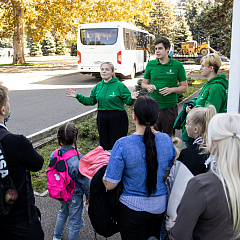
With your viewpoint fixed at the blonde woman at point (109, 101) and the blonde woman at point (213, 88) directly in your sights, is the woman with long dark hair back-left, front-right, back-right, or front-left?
front-right

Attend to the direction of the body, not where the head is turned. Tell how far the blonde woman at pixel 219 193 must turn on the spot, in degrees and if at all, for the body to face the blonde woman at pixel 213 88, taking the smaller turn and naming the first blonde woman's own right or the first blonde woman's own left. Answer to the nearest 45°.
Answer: approximately 45° to the first blonde woman's own right

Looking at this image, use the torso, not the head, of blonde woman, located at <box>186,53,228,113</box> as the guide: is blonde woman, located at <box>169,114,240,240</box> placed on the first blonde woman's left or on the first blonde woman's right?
on the first blonde woman's left

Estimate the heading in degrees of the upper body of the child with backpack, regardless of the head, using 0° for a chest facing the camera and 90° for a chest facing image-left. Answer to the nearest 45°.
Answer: approximately 225°

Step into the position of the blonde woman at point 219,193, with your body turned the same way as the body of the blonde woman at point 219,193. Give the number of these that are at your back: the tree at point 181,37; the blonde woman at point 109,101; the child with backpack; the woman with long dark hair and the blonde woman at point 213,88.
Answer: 0

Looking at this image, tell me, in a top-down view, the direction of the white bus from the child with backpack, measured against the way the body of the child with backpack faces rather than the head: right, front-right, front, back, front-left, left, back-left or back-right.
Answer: front-left

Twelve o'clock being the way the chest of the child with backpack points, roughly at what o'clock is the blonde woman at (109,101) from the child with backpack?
The blonde woman is roughly at 11 o'clock from the child with backpack.

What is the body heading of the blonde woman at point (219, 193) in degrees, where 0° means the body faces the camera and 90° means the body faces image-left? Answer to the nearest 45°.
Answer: approximately 135°

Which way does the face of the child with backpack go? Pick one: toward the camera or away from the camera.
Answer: away from the camera

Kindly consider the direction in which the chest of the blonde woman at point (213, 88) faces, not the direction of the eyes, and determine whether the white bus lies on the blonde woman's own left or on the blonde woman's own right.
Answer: on the blonde woman's own right

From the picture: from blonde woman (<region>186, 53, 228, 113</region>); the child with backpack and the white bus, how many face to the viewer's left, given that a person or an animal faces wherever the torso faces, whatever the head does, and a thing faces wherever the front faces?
1

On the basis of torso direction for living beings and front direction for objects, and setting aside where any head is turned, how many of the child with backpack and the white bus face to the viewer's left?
0

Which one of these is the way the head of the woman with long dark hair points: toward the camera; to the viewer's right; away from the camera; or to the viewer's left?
away from the camera
